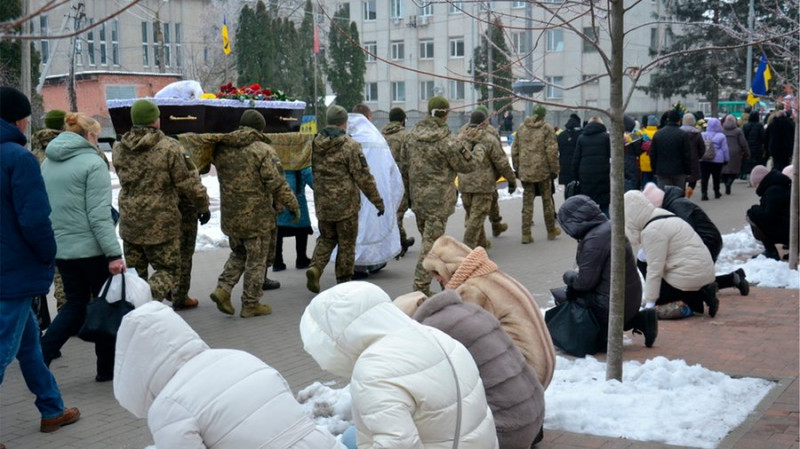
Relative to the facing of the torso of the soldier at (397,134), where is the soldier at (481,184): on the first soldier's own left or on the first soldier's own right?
on the first soldier's own right

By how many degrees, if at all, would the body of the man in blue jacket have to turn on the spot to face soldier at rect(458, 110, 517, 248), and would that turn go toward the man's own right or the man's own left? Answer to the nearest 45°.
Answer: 0° — they already face them

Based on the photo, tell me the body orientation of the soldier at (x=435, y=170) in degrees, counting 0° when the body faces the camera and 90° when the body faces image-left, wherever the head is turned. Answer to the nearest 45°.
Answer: approximately 225°

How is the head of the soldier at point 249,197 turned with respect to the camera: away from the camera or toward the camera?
away from the camera

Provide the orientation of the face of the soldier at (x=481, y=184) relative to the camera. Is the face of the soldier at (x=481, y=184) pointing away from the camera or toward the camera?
away from the camera

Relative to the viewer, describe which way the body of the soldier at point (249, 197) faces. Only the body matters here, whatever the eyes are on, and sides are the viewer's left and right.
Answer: facing away from the viewer and to the right of the viewer
